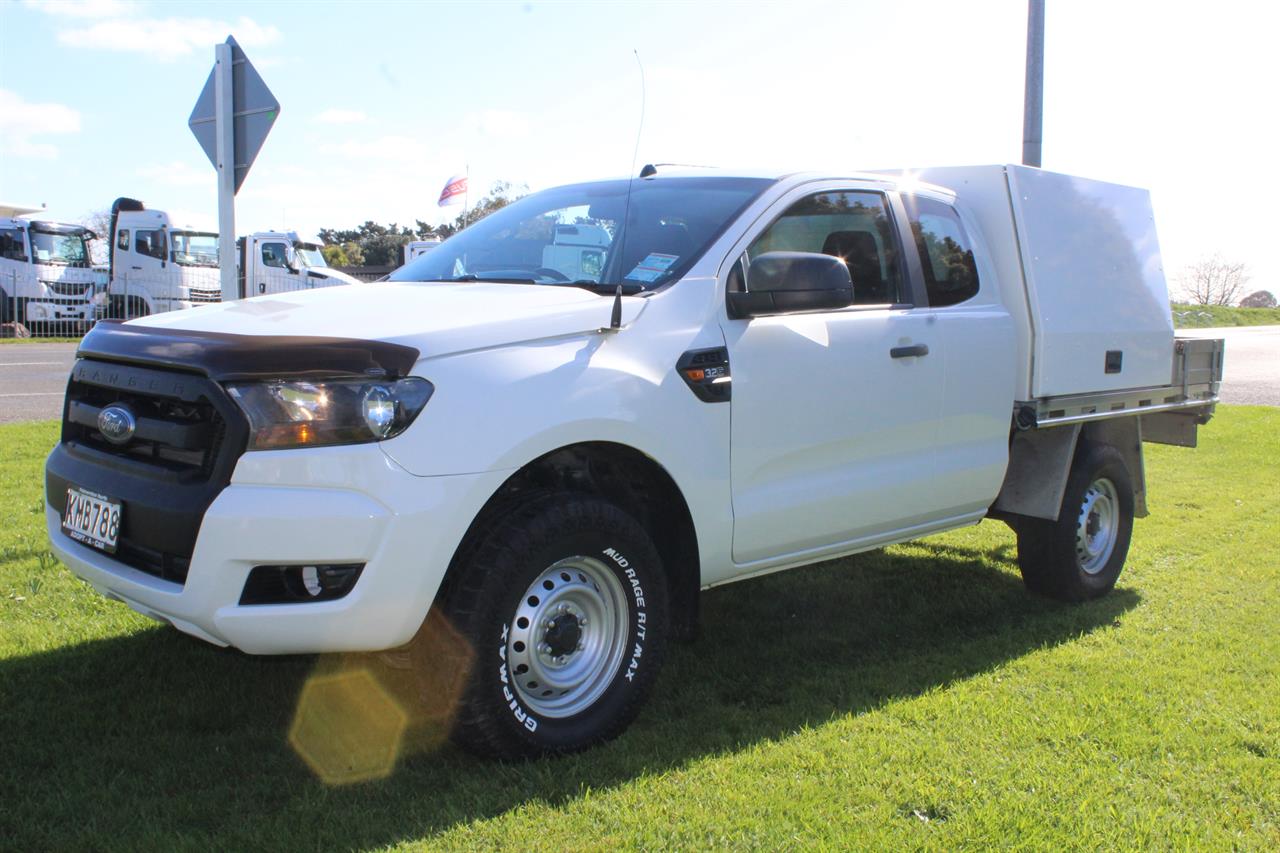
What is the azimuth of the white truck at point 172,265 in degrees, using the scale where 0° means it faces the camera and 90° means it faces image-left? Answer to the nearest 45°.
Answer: approximately 315°

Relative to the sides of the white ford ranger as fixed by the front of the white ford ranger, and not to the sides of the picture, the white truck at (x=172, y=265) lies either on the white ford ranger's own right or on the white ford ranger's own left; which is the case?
on the white ford ranger's own right

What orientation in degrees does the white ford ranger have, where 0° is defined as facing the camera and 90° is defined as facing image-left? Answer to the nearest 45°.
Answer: approximately 45°

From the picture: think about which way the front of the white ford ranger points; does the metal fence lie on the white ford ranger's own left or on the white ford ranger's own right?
on the white ford ranger's own right

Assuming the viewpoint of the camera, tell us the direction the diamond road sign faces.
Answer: facing away from the viewer and to the right of the viewer

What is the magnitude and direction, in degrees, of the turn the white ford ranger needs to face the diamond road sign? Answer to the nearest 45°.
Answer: approximately 90° to its right

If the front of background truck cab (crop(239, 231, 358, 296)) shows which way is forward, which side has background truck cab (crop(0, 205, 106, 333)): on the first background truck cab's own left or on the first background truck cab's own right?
on the first background truck cab's own right

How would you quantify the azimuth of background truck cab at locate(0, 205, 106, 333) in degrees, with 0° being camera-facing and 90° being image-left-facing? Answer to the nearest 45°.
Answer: approximately 315°
